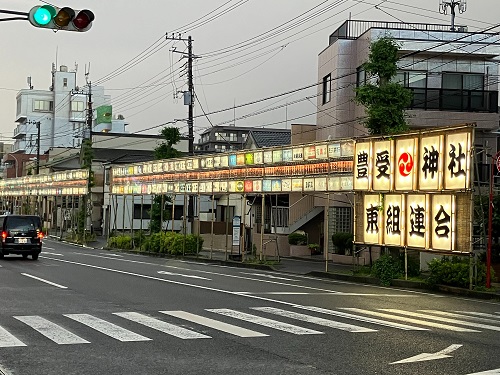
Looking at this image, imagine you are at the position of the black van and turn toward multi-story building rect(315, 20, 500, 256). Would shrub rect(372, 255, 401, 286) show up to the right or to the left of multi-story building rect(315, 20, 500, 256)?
right

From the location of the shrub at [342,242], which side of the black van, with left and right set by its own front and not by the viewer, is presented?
right

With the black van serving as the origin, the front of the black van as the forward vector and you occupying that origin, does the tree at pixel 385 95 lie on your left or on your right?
on your right

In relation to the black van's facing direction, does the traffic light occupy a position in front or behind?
behind

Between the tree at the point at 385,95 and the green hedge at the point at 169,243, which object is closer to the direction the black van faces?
the green hedge

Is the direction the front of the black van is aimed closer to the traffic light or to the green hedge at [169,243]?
the green hedge

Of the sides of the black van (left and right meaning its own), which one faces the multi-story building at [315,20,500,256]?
right

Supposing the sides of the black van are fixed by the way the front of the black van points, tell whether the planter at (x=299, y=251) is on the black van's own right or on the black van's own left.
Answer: on the black van's own right

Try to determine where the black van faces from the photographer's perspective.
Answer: facing away from the viewer

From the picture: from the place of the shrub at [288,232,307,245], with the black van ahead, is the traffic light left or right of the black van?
left

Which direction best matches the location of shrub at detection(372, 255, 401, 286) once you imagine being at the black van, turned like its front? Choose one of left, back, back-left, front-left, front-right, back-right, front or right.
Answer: back-right
